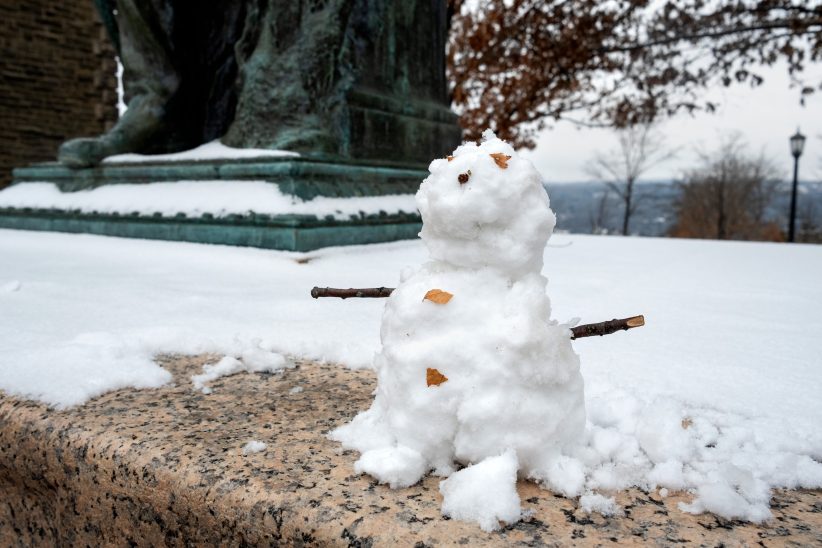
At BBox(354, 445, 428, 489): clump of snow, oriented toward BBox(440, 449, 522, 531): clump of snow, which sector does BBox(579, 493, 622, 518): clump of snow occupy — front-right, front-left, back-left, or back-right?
front-left

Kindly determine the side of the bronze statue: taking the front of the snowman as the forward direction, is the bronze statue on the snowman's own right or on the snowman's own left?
on the snowman's own right

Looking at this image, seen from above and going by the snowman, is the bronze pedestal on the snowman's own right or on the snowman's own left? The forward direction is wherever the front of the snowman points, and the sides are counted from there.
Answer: on the snowman's own right

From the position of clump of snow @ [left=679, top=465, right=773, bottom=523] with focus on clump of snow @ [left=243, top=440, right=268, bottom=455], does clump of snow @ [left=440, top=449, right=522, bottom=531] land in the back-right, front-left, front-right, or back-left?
front-left

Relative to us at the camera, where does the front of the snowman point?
facing the viewer and to the left of the viewer
